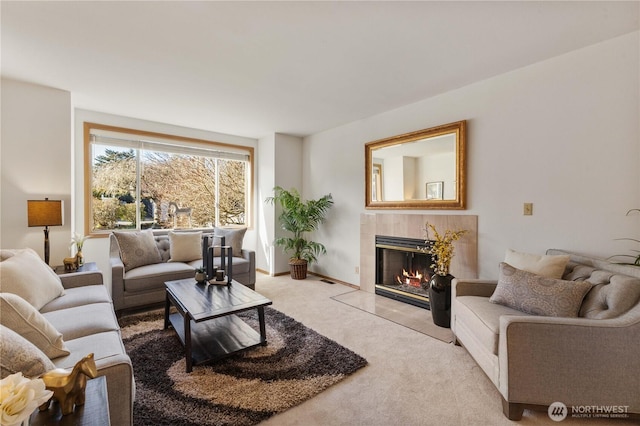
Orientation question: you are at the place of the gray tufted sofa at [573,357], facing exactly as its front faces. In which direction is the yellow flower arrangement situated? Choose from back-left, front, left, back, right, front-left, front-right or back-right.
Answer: right

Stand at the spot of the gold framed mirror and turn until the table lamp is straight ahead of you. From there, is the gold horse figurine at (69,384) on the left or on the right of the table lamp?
left

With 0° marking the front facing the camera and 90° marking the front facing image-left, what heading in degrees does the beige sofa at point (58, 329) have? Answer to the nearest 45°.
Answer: approximately 270°

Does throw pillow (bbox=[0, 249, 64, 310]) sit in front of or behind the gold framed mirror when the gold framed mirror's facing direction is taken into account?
in front

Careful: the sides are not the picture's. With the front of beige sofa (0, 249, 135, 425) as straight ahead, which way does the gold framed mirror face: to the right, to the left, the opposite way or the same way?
the opposite way

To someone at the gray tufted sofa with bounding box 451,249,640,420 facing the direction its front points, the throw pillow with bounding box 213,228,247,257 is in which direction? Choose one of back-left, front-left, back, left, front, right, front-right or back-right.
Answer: front-right

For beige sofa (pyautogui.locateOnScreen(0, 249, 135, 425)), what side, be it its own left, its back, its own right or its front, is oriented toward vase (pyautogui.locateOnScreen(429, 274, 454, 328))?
front

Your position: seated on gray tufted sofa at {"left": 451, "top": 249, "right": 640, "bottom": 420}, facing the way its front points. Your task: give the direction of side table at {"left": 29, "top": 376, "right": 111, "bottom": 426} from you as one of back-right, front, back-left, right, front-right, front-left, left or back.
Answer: front

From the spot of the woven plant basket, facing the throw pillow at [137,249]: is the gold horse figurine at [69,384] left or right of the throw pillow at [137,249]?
left

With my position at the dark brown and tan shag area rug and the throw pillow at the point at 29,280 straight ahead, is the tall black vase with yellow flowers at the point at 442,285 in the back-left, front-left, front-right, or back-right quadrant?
back-right

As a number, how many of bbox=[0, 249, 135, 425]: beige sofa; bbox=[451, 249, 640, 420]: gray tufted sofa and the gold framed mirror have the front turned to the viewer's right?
1

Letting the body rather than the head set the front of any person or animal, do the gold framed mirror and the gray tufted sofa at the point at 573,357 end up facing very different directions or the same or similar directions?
same or similar directions

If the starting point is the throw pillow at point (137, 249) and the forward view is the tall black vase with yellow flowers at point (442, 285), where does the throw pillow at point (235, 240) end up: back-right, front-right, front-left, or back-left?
front-left

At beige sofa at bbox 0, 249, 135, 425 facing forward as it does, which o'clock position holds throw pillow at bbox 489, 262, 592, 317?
The throw pillow is roughly at 1 o'clock from the beige sofa.

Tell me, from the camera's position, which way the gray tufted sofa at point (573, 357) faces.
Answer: facing the viewer and to the left of the viewer

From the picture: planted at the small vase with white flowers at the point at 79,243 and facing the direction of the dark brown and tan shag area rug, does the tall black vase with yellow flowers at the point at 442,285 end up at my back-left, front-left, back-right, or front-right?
front-left
